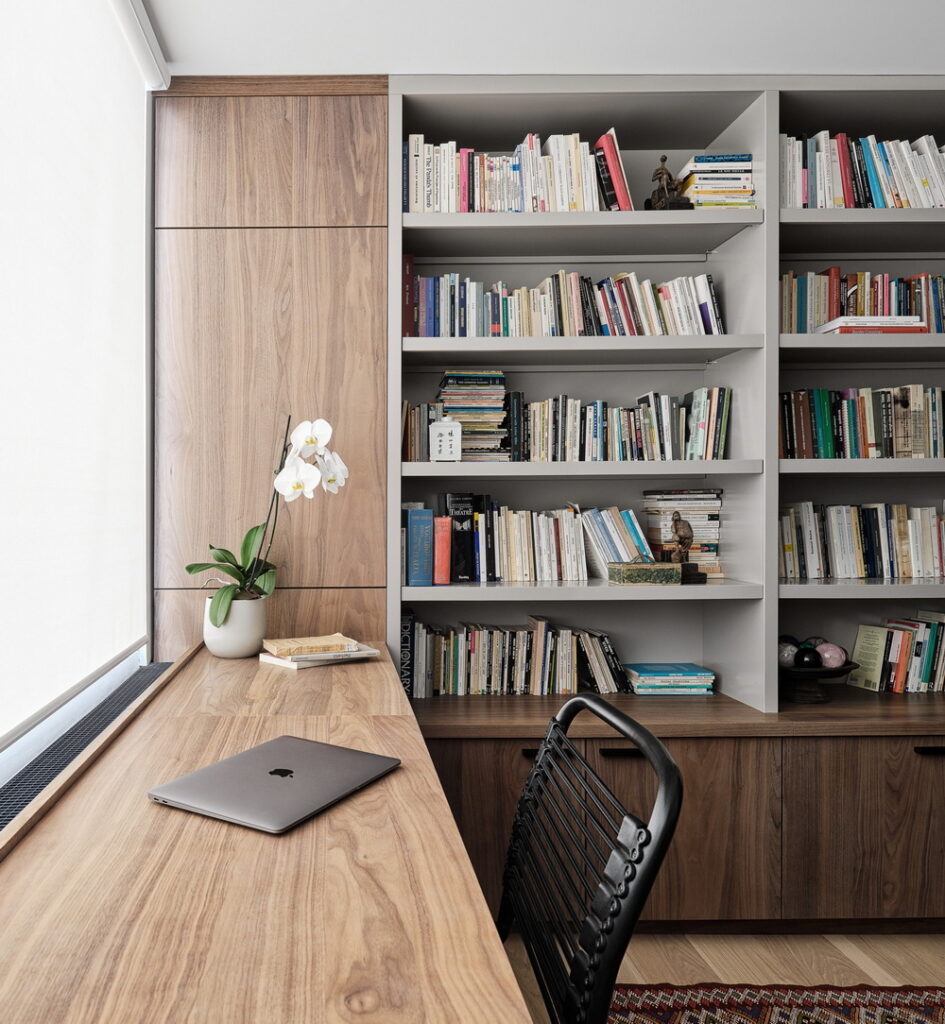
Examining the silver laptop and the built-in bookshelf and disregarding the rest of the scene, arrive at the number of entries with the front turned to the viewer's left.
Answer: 0

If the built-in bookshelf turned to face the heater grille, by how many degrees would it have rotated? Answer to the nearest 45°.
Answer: approximately 45° to its right

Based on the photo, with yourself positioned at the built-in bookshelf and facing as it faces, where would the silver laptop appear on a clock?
The silver laptop is roughly at 1 o'clock from the built-in bookshelf.

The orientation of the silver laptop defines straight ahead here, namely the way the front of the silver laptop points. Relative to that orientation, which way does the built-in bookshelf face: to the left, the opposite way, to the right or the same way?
to the right

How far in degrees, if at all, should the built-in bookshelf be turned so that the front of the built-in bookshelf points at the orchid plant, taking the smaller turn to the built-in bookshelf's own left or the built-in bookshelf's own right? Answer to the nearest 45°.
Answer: approximately 45° to the built-in bookshelf's own right

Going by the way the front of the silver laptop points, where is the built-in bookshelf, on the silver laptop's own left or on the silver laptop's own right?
on the silver laptop's own left

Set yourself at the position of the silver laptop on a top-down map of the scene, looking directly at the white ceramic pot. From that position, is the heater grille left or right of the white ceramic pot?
left

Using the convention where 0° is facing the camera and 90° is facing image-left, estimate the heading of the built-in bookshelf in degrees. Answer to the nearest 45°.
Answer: approximately 0°

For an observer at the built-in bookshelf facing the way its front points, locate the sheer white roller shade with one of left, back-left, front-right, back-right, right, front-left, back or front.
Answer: front-right
